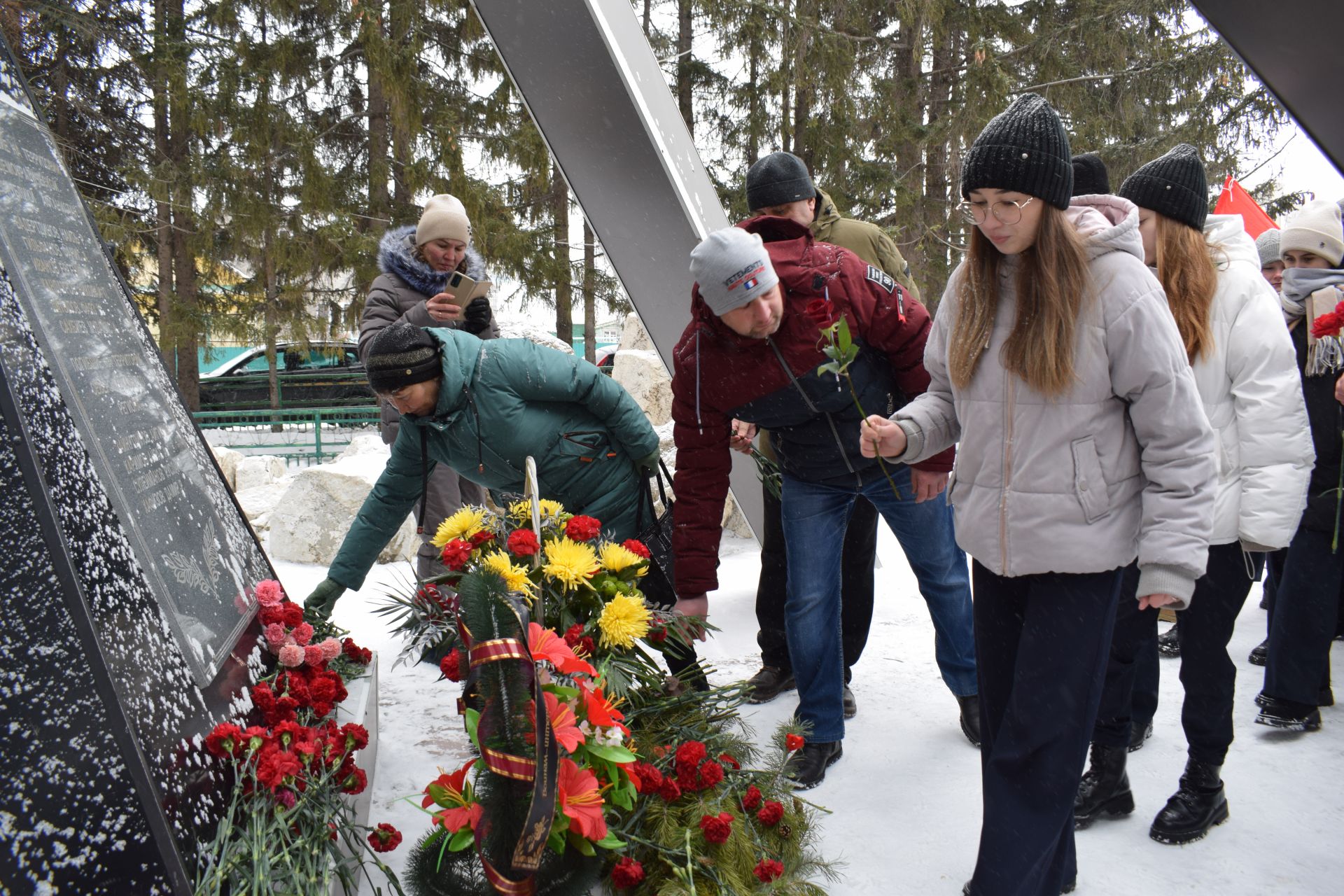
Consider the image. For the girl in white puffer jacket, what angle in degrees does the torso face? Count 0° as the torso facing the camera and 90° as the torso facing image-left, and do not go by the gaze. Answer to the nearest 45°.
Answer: approximately 90°

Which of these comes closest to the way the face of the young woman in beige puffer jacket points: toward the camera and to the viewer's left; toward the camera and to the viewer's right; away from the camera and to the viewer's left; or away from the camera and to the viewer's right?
toward the camera and to the viewer's left

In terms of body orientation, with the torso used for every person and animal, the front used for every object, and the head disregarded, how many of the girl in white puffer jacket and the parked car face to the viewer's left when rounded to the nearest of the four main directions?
2

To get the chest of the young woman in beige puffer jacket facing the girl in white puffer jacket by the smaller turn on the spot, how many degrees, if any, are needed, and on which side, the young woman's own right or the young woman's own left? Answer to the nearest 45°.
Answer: approximately 180°

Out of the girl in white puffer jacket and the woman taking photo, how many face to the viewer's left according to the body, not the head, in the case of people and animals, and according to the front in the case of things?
1

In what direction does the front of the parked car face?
to the viewer's left

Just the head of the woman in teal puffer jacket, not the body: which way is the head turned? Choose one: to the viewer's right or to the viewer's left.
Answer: to the viewer's left

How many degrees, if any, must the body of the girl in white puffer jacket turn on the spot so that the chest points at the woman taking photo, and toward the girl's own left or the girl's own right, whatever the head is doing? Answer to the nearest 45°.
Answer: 0° — they already face them

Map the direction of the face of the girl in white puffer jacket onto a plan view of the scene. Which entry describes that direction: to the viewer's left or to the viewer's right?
to the viewer's left

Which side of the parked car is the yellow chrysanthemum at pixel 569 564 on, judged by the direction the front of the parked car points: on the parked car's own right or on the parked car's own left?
on the parked car's own left

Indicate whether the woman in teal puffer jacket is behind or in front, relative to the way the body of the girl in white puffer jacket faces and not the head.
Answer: in front

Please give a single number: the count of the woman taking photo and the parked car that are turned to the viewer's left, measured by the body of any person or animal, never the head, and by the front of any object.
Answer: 1

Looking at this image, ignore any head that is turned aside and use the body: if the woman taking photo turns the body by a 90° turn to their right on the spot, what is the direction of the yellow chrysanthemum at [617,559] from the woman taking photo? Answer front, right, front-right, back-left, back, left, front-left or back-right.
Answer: front-left

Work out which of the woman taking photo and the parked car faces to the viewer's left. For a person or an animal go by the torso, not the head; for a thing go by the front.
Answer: the parked car

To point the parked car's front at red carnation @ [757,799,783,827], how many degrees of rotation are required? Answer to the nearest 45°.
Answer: approximately 90° to its left

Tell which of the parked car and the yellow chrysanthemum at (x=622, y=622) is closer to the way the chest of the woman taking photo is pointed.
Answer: the yellow chrysanthemum

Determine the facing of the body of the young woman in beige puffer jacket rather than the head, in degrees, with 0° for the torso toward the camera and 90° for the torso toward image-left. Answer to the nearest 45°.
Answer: approximately 45°

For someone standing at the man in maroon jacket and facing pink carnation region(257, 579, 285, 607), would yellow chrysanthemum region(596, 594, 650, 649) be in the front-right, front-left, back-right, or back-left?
front-left
